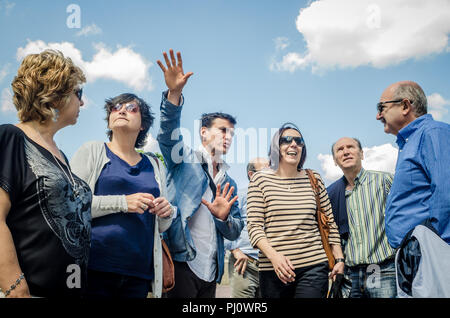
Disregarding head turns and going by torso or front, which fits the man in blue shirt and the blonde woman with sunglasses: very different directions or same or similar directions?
very different directions

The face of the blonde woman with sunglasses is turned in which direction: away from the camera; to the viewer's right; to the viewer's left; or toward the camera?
to the viewer's right

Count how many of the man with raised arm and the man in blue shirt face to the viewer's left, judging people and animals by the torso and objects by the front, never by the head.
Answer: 1

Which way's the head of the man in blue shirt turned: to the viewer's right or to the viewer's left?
to the viewer's left

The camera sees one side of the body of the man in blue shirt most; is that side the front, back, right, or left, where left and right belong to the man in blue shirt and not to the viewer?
left
